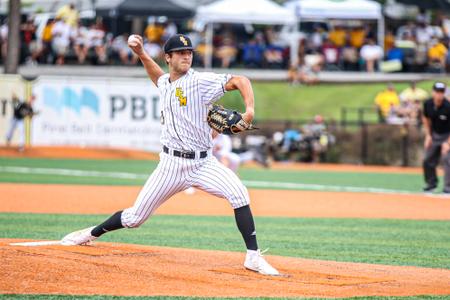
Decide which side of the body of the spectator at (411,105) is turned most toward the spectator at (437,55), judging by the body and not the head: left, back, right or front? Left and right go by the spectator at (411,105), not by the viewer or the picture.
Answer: back

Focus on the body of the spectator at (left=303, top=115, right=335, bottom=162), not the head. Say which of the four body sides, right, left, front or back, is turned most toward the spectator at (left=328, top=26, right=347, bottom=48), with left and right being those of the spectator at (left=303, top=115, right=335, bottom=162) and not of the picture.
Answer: back

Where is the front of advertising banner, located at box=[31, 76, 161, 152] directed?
toward the camera

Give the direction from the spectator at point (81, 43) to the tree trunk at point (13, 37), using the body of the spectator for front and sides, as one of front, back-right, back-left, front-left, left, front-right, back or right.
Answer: front-right

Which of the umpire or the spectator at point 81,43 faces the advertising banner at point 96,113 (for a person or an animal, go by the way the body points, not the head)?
the spectator

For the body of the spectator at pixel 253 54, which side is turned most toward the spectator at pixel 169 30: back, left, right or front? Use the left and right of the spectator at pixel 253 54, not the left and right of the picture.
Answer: right

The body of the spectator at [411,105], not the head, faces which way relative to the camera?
toward the camera

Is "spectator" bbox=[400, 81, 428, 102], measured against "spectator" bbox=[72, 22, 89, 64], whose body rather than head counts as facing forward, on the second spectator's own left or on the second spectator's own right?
on the second spectator's own left

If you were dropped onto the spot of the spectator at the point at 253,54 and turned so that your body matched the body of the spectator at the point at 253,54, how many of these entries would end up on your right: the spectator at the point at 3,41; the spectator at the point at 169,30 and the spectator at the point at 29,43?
3

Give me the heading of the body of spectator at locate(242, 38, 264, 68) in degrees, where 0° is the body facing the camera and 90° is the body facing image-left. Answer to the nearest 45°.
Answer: approximately 0°
